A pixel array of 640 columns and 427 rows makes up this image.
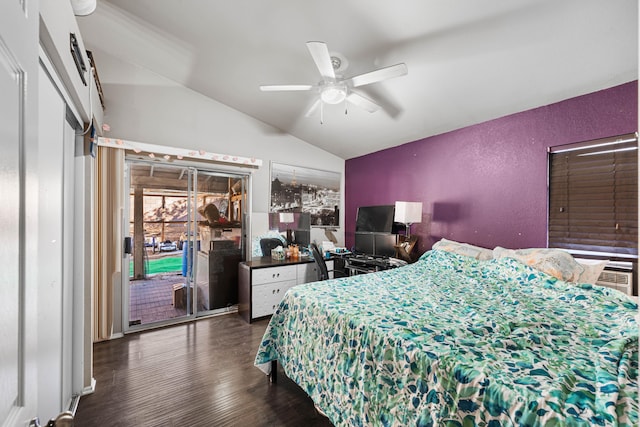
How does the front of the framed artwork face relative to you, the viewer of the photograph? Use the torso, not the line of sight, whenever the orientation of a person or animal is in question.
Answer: facing the viewer and to the right of the viewer

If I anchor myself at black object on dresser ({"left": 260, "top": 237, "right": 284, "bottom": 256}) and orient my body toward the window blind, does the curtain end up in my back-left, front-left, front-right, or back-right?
back-right

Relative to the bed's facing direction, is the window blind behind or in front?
behind

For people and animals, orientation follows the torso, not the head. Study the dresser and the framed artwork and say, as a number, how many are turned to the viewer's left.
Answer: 0

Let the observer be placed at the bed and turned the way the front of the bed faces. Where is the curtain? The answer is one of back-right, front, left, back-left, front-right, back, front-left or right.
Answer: front-right

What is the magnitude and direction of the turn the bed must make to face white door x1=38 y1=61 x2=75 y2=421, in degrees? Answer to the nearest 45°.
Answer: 0° — it already faces it

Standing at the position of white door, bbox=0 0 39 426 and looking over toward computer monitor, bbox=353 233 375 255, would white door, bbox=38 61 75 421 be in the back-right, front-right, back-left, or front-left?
front-left

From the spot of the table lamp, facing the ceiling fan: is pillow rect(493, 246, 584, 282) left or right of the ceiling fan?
left

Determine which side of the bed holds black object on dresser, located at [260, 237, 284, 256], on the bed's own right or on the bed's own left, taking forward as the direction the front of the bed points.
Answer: on the bed's own right

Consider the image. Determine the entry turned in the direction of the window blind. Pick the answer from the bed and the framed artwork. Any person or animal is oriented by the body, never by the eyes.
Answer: the framed artwork

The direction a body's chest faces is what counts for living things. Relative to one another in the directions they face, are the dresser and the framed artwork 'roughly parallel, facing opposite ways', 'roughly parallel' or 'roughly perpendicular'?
roughly parallel

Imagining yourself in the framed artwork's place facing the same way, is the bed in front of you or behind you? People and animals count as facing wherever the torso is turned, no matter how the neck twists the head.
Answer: in front

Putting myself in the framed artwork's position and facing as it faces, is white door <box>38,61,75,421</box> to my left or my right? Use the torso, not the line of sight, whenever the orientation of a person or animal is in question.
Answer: on my right
